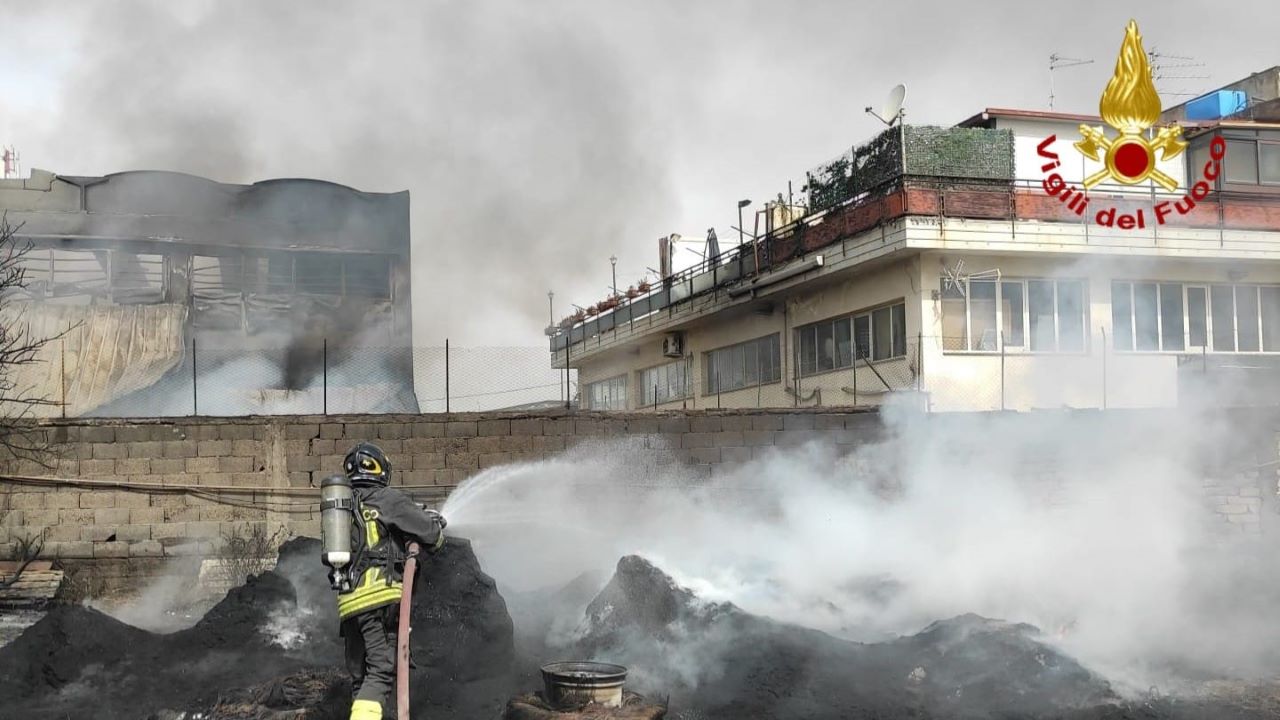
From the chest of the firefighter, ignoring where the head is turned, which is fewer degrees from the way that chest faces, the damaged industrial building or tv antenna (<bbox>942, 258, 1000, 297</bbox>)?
the tv antenna

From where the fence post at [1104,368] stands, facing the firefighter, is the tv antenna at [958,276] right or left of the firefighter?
right

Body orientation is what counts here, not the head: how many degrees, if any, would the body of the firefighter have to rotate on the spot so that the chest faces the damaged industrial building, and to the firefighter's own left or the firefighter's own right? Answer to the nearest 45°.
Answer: approximately 45° to the firefighter's own left

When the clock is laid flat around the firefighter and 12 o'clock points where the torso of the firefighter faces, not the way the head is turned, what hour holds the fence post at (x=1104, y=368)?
The fence post is roughly at 12 o'clock from the firefighter.

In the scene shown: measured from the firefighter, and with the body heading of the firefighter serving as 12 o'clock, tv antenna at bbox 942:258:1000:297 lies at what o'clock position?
The tv antenna is roughly at 12 o'clock from the firefighter.

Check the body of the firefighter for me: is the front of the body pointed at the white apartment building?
yes

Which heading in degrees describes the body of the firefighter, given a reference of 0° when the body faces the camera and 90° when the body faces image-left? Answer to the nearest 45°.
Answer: approximately 225°

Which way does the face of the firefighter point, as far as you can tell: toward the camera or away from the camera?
away from the camera
